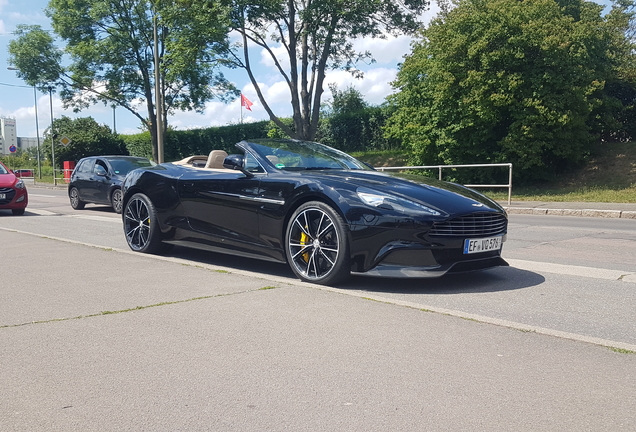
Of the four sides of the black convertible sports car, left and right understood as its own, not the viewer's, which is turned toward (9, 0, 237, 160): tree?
back

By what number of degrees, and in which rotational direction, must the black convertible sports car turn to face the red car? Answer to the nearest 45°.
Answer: approximately 180°

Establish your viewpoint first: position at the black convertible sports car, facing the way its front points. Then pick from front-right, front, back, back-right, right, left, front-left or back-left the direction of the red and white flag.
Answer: back-left

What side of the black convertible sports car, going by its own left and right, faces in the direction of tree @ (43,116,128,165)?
back

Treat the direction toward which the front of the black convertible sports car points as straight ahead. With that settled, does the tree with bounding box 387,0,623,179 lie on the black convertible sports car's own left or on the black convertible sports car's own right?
on the black convertible sports car's own left

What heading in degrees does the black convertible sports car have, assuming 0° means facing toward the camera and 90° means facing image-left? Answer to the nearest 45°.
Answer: approximately 315°
